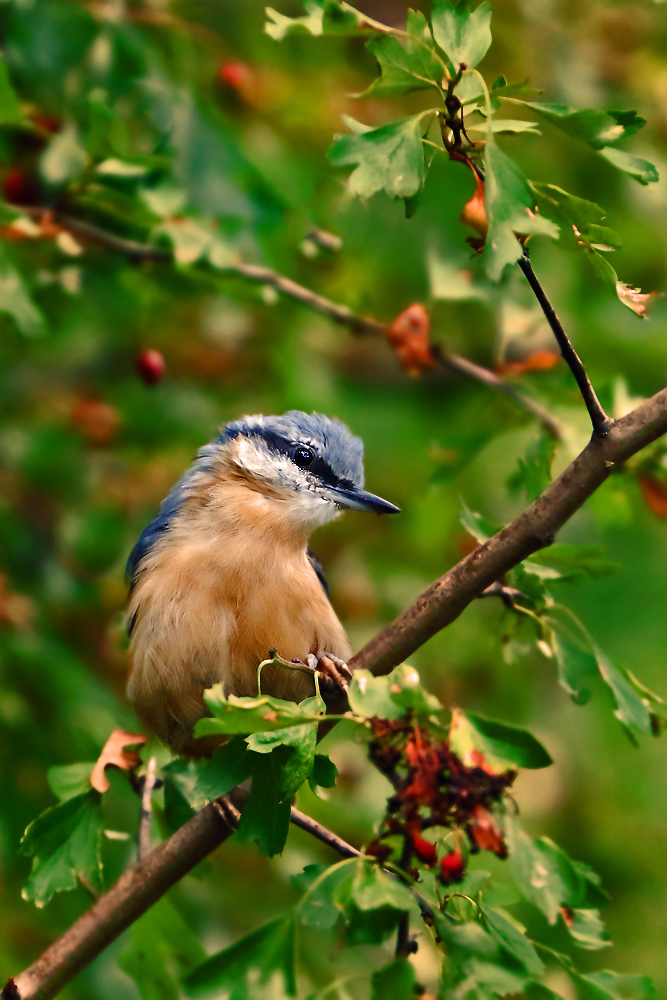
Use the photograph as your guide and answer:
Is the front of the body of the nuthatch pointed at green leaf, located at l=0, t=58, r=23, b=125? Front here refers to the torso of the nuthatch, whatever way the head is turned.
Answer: no

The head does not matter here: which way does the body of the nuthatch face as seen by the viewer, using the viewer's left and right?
facing the viewer and to the right of the viewer

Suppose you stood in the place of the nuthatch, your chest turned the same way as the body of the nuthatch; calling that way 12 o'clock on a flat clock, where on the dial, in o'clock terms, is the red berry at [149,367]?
The red berry is roughly at 6 o'clock from the nuthatch.

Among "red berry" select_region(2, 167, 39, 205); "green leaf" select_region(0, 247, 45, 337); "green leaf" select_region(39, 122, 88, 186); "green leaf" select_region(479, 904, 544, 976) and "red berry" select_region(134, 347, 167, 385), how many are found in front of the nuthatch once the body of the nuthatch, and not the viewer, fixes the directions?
1

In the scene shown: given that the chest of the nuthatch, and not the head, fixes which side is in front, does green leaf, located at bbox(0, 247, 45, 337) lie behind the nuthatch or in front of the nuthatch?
behind

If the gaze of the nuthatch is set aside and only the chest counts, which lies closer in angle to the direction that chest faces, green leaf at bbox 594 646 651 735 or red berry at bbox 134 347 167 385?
the green leaf

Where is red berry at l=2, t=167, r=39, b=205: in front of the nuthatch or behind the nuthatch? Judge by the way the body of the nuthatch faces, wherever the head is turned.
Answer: behind

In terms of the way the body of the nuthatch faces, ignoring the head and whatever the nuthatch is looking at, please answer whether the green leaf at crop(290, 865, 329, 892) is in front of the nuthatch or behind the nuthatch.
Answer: in front

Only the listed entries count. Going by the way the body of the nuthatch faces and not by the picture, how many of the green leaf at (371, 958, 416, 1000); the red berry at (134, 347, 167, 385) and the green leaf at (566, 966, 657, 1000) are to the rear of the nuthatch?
1

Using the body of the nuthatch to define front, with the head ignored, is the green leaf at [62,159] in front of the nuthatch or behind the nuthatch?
behind

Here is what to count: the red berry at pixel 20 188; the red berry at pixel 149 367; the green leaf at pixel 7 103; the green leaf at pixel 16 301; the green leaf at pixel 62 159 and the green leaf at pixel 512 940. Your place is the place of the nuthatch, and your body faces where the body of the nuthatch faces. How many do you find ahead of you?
1
